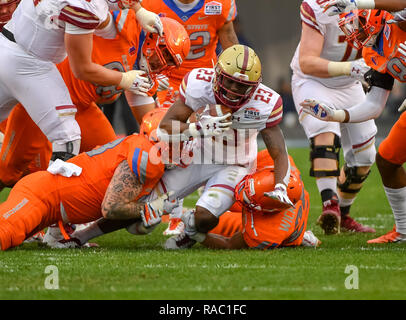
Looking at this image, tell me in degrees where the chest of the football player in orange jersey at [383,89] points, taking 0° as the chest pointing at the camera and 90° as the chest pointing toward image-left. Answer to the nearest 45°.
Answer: approximately 45°

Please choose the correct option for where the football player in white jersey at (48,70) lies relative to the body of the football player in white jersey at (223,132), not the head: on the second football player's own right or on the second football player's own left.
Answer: on the second football player's own right

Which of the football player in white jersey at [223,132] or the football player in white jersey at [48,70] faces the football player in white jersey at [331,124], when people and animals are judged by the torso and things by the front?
the football player in white jersey at [48,70]

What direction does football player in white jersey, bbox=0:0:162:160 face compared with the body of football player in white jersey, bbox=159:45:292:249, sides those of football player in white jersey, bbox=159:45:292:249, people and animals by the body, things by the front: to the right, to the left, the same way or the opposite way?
to the left

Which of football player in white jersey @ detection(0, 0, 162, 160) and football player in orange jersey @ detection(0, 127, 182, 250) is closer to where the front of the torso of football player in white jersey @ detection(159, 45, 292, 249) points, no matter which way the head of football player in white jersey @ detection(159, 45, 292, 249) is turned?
the football player in orange jersey

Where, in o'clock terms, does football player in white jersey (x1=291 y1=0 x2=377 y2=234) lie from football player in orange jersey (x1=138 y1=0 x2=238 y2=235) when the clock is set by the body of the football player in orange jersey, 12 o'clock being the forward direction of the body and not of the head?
The football player in white jersey is roughly at 10 o'clock from the football player in orange jersey.

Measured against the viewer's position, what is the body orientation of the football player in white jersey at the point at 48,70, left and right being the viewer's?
facing to the right of the viewer

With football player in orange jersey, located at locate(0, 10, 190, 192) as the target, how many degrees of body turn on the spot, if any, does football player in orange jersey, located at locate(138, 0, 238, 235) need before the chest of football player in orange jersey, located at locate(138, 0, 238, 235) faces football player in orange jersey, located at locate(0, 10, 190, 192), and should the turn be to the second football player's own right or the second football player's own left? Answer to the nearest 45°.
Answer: approximately 45° to the second football player's own right
